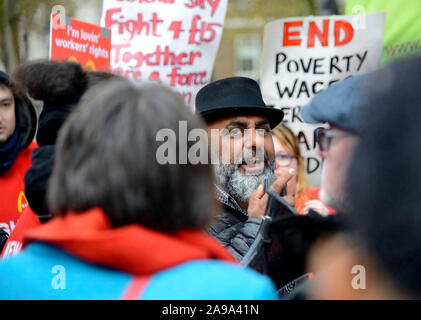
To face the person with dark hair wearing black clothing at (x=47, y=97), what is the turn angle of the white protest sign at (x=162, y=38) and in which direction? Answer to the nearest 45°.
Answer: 0° — it already faces them

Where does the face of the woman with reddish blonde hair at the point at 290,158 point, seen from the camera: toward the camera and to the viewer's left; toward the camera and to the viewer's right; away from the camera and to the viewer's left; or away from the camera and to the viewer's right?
toward the camera and to the viewer's left

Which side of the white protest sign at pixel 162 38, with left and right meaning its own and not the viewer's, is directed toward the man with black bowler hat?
front

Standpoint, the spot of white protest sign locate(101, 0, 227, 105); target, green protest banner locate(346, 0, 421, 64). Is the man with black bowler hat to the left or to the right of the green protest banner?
right

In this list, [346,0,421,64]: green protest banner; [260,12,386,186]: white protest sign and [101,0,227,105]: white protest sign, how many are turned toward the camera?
3

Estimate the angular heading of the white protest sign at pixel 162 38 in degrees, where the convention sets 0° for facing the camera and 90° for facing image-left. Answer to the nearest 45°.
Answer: approximately 0°

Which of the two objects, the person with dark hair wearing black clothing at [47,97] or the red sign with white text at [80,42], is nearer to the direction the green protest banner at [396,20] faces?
the person with dark hair wearing black clothing
